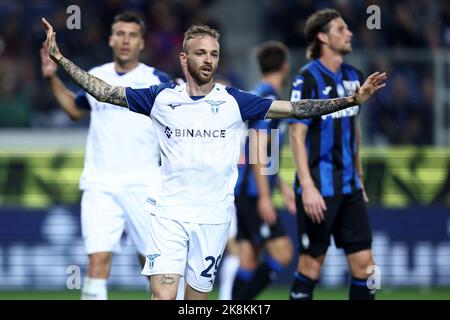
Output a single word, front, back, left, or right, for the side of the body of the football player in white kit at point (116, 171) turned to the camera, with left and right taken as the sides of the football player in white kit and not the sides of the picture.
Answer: front

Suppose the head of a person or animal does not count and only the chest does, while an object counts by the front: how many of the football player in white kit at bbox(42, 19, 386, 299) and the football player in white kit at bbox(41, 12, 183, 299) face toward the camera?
2

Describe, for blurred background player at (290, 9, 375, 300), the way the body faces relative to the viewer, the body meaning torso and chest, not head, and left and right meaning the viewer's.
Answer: facing the viewer and to the right of the viewer

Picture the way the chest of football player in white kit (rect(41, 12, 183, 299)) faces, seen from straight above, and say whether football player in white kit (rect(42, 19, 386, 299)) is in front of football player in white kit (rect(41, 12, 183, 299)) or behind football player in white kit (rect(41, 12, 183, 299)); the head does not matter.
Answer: in front

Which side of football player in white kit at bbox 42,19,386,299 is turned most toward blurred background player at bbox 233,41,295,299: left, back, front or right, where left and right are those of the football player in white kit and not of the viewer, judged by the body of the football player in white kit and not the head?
back

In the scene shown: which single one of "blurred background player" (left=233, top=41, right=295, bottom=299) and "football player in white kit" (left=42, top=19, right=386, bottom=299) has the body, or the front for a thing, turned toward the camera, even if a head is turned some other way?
the football player in white kit

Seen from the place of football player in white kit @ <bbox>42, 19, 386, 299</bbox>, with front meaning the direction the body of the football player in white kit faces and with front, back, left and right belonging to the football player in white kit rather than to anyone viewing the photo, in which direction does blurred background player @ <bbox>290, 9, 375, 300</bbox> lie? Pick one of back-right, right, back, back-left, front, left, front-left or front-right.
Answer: back-left

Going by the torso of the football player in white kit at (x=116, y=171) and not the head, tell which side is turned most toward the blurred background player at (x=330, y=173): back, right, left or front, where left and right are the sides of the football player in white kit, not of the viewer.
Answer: left

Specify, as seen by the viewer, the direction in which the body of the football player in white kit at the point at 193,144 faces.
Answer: toward the camera

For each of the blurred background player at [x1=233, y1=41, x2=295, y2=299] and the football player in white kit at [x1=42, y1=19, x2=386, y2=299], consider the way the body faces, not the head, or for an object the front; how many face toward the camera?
1

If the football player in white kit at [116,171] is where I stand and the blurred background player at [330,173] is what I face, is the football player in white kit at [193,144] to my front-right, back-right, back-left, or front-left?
front-right

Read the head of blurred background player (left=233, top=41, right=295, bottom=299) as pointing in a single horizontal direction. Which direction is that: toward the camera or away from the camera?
away from the camera
